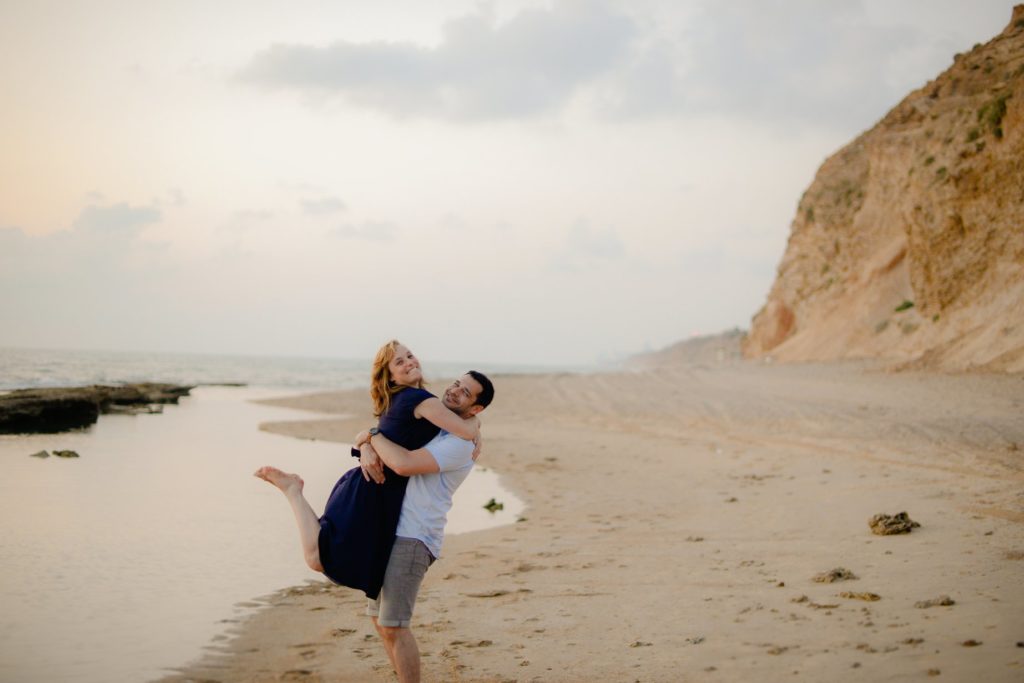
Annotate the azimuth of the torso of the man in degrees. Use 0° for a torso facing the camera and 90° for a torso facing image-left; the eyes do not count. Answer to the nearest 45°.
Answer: approximately 90°

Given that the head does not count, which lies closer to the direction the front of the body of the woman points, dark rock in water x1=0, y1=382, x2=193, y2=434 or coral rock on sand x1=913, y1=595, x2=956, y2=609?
the coral rock on sand

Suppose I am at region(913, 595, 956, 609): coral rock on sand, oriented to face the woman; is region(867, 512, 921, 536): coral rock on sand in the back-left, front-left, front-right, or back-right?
back-right

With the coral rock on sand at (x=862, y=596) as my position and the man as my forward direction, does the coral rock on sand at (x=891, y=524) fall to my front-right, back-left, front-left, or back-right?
back-right

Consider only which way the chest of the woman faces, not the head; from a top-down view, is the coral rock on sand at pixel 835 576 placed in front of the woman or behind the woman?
in front

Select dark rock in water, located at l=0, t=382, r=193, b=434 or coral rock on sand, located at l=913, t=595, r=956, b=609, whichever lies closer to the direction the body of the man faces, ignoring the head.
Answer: the dark rock in water

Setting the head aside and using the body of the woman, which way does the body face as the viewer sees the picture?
to the viewer's right
